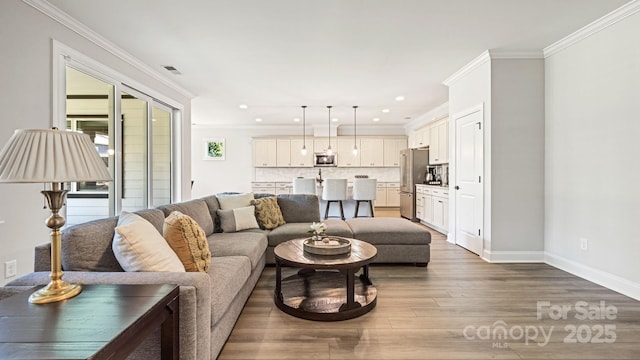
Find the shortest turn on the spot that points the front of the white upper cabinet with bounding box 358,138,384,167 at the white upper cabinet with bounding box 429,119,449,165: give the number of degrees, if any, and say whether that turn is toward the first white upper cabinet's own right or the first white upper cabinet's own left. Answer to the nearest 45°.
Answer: approximately 45° to the first white upper cabinet's own left

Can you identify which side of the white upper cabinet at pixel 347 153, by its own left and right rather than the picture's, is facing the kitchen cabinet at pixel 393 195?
left

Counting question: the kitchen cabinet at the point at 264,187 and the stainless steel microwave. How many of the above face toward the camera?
2

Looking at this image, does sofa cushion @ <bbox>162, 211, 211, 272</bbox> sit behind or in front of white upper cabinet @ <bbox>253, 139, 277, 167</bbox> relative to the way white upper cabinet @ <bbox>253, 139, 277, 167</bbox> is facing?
in front

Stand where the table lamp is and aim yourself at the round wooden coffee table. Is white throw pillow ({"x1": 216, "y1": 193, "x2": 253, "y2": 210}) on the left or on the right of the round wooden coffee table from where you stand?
left

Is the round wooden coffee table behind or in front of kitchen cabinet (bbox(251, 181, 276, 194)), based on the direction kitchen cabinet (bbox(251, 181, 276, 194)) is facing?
in front

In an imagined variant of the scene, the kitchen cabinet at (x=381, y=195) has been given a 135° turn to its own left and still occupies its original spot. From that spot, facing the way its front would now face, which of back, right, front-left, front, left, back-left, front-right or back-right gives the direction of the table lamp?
back-right

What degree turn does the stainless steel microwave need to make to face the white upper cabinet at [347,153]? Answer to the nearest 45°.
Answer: approximately 90° to its left

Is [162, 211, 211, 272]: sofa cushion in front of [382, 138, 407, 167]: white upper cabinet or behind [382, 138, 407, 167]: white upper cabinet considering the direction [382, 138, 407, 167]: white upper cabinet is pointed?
in front

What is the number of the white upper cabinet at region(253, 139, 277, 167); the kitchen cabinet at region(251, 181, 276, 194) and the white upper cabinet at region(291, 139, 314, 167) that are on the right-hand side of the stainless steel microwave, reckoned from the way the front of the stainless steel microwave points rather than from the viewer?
3
